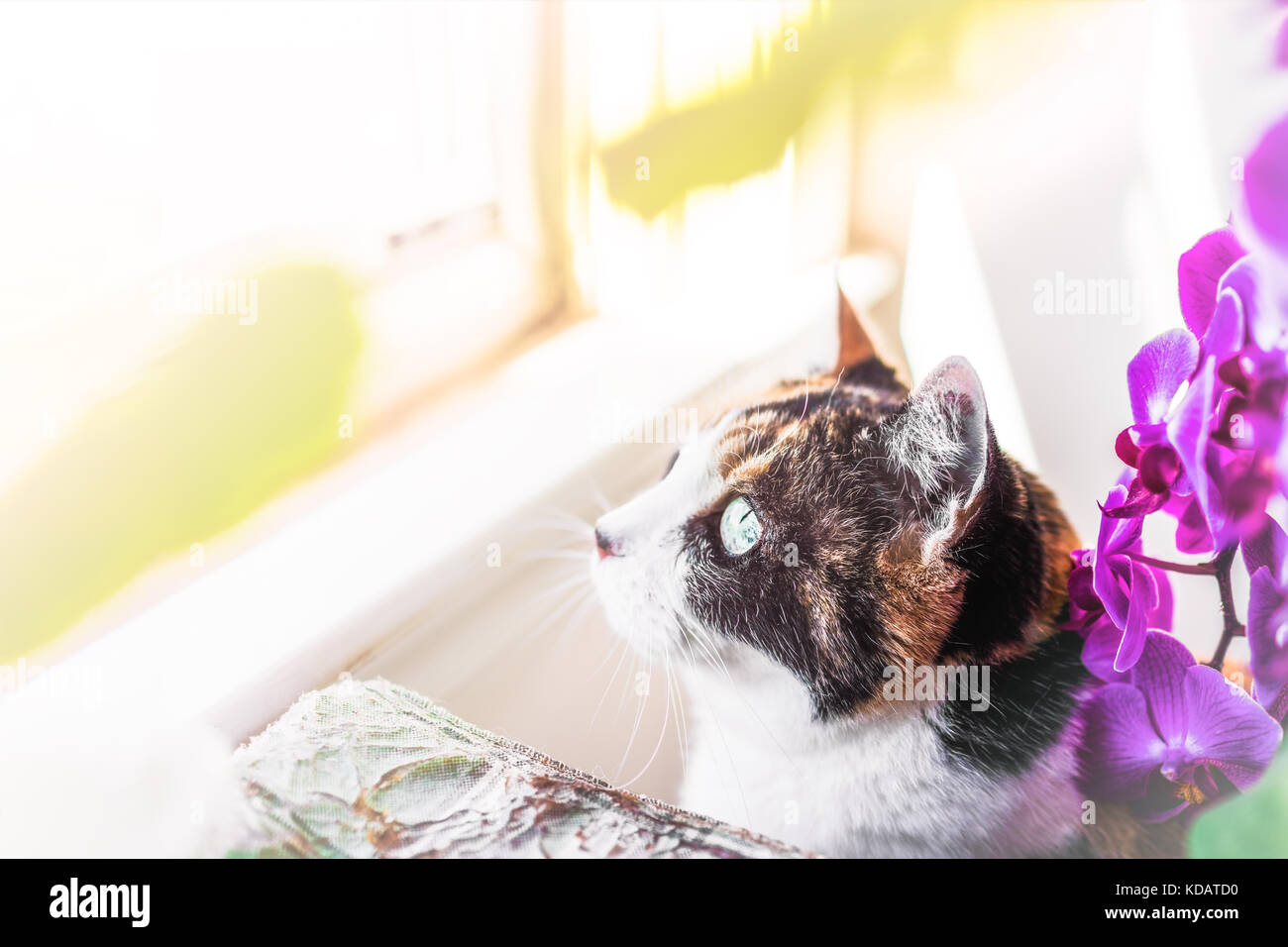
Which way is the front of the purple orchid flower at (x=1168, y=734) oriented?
toward the camera

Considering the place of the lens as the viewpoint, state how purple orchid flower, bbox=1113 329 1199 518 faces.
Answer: facing the viewer and to the left of the viewer

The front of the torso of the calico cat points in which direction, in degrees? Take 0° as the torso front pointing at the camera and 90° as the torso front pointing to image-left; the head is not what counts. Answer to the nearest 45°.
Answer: approximately 90°

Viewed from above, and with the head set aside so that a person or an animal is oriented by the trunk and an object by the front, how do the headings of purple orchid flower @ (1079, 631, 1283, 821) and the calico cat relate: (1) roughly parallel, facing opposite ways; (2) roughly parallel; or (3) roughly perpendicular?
roughly perpendicular

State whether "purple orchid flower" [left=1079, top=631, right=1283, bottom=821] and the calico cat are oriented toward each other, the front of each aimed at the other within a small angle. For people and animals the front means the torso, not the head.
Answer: no
